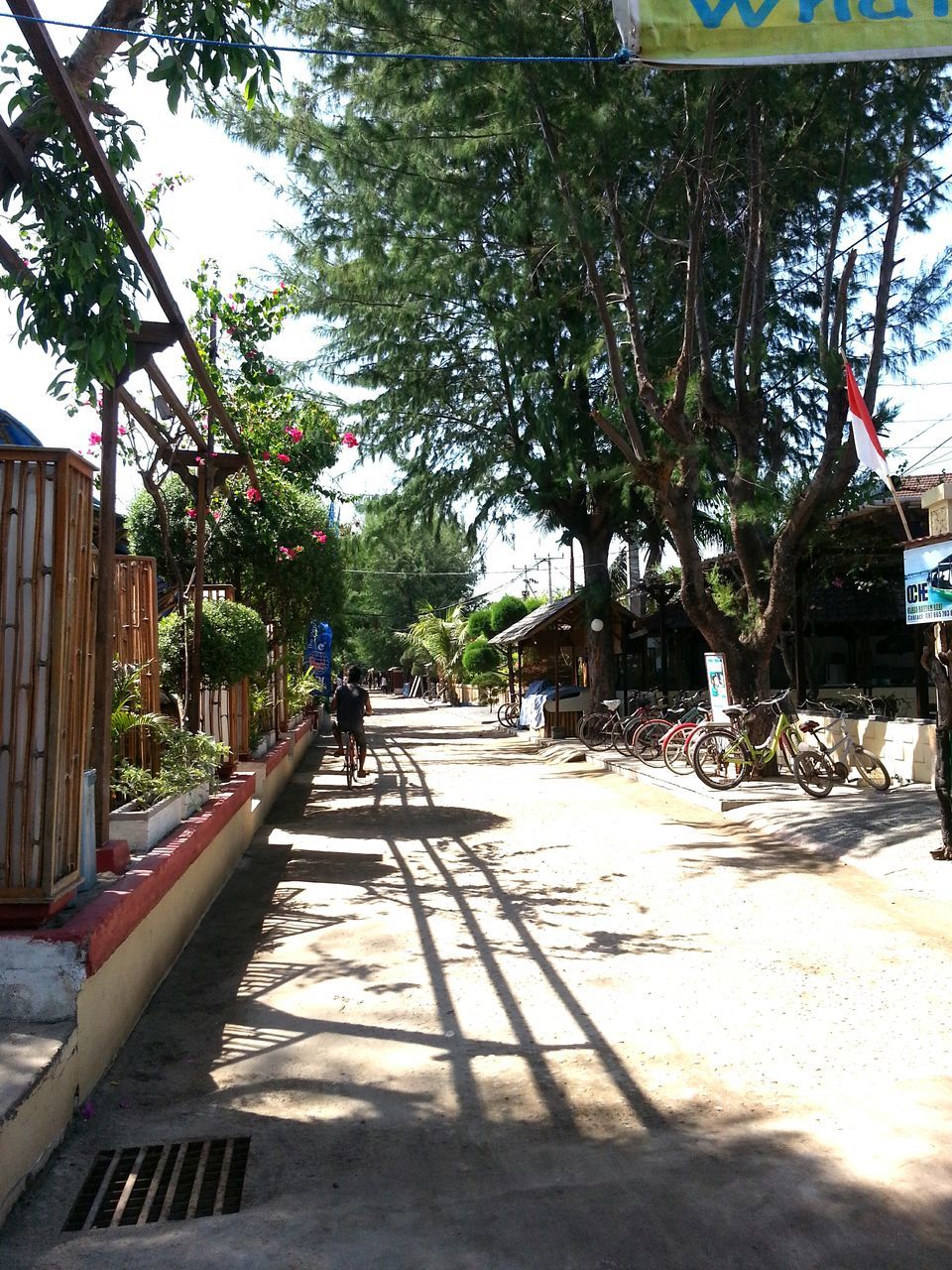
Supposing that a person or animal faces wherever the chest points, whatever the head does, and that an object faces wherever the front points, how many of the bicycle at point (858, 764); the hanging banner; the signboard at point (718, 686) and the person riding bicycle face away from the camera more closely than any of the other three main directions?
1

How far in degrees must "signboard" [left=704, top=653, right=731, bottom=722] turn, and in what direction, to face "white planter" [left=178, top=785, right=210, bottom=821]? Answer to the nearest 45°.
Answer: approximately 45° to its right

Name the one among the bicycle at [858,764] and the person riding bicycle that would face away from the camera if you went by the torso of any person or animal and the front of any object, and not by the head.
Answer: the person riding bicycle

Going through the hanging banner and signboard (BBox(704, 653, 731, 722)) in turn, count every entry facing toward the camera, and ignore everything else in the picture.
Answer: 2

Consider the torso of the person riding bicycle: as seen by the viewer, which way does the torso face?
away from the camera

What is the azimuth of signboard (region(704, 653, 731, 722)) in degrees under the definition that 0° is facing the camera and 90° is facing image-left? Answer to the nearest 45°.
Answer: approximately 0°

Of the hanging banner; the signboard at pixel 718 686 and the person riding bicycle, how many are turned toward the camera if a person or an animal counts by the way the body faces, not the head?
2

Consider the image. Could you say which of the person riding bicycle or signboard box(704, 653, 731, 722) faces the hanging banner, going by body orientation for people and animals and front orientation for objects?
the signboard

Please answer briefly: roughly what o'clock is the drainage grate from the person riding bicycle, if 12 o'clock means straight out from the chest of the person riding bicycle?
The drainage grate is roughly at 6 o'clock from the person riding bicycle.
